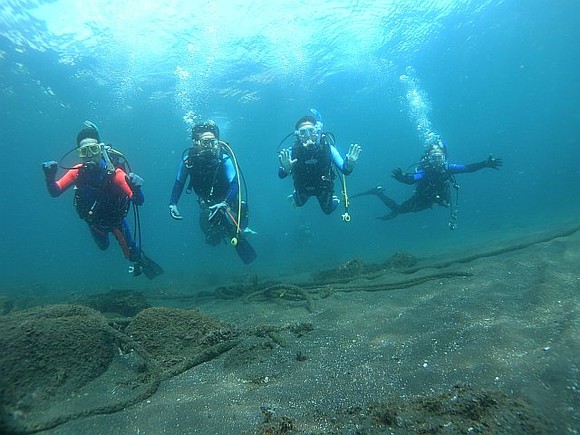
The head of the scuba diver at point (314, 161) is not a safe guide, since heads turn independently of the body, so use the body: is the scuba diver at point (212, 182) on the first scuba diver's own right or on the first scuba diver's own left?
on the first scuba diver's own right

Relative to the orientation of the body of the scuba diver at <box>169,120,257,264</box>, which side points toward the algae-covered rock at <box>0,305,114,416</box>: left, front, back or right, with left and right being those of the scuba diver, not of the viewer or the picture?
front

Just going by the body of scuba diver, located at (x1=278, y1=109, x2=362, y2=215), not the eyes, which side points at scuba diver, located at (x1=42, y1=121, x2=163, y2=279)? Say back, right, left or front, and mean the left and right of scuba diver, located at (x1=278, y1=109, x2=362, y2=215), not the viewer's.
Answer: right

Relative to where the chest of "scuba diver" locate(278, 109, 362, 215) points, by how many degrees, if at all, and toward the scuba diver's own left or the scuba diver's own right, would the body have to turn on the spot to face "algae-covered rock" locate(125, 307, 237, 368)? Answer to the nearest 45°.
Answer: approximately 45° to the scuba diver's own right

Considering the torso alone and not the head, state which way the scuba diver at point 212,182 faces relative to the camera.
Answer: toward the camera

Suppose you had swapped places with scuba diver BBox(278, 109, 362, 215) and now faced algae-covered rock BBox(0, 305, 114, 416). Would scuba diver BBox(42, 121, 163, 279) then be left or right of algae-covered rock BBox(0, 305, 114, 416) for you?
right

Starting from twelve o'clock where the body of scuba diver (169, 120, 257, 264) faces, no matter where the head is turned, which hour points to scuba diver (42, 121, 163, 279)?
scuba diver (42, 121, 163, 279) is roughly at 3 o'clock from scuba diver (169, 120, 257, 264).

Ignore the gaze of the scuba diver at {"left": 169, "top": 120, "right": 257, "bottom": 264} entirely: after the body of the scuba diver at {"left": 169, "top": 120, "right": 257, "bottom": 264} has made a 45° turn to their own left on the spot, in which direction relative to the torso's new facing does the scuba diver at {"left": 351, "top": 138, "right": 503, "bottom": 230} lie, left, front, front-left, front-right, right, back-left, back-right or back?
front-left

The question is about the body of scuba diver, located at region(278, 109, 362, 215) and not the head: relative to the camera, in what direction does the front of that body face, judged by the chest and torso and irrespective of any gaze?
toward the camera

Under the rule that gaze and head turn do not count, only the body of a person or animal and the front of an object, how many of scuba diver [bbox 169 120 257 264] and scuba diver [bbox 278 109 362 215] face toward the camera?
2

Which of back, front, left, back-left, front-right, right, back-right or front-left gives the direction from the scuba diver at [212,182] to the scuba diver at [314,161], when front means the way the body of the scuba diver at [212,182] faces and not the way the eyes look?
left

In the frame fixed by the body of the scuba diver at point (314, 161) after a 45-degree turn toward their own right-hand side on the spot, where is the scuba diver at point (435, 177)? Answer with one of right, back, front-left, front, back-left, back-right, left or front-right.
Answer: back

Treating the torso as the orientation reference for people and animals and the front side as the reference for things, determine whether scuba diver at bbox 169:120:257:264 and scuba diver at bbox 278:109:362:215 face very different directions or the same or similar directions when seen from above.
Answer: same or similar directions

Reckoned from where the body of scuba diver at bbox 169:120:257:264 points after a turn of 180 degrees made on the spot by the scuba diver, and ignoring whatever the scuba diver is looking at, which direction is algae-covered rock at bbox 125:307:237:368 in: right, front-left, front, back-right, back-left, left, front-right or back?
back

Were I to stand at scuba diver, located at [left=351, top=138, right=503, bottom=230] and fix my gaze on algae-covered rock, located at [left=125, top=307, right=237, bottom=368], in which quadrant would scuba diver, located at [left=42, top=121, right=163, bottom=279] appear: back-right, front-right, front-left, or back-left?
front-right
